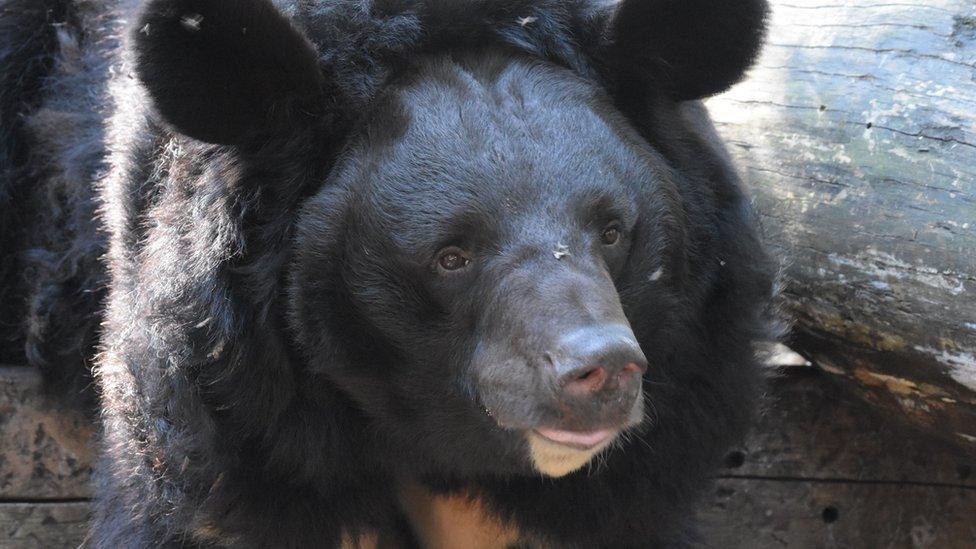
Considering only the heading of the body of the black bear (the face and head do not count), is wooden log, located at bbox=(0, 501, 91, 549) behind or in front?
behind

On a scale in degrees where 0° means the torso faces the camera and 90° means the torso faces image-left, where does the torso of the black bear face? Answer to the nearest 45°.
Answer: approximately 315°

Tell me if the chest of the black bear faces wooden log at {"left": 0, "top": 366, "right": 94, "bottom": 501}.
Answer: no
